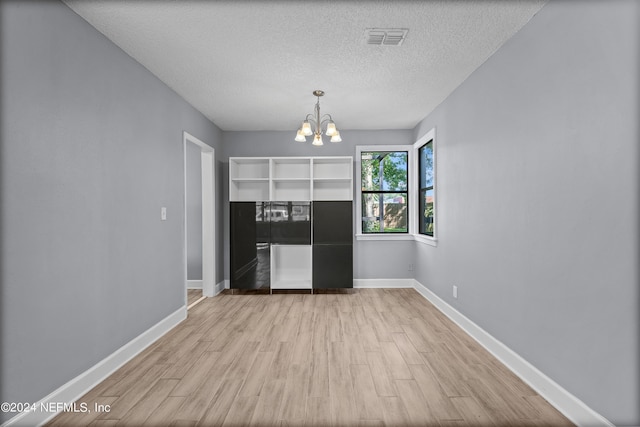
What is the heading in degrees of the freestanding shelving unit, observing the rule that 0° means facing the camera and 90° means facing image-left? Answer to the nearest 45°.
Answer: approximately 0°

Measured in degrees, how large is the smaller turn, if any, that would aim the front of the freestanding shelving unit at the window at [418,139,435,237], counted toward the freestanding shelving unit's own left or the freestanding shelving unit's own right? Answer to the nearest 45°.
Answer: approximately 90° to the freestanding shelving unit's own left
